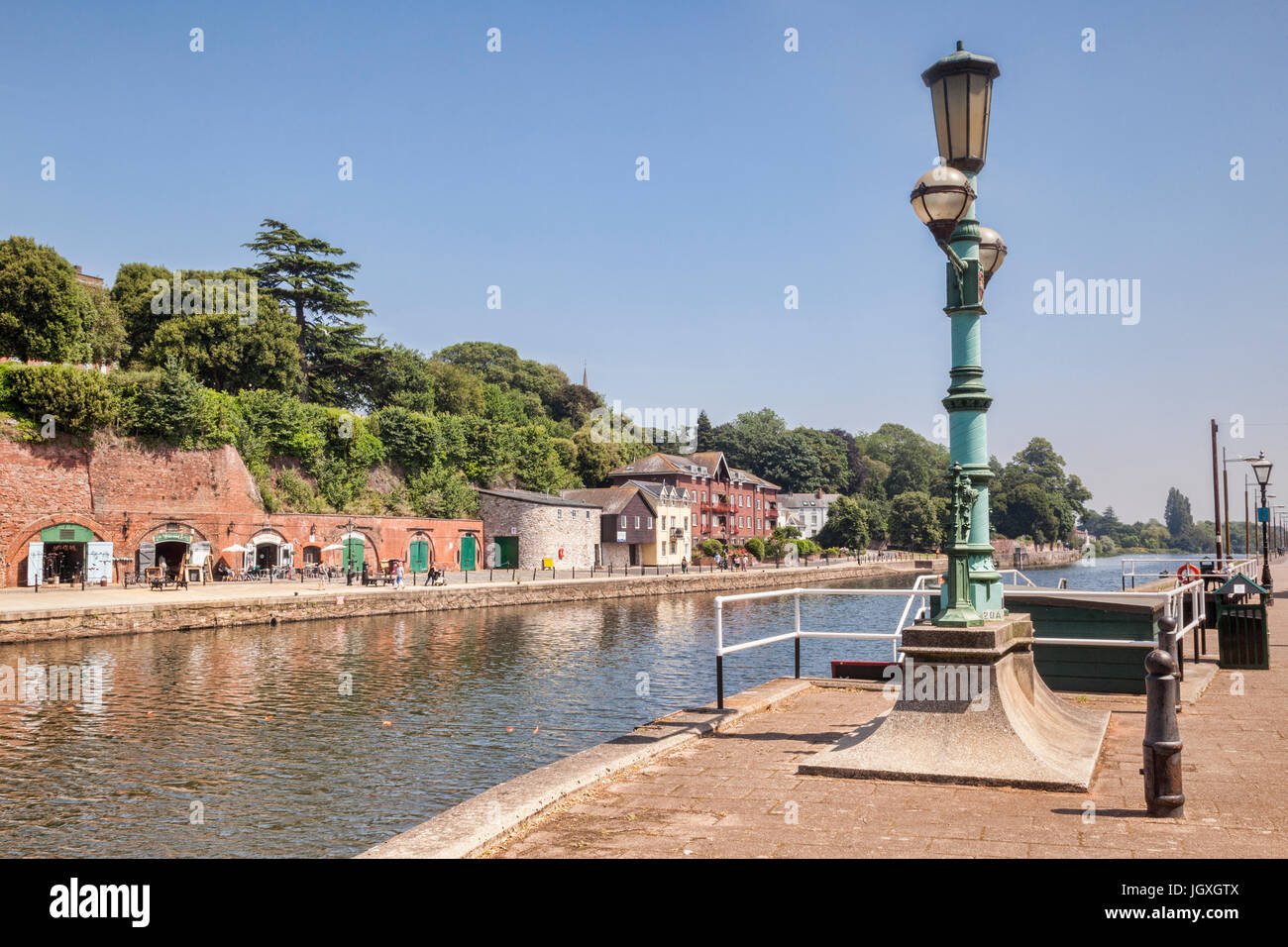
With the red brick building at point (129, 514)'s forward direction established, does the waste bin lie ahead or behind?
ahead

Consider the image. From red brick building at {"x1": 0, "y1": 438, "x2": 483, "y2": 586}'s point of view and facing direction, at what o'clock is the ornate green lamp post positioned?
The ornate green lamp post is roughly at 1 o'clock from the red brick building.

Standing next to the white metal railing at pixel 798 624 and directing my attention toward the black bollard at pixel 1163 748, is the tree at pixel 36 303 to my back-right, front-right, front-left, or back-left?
back-right

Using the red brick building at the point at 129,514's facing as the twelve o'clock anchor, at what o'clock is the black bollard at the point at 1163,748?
The black bollard is roughly at 1 o'clock from the red brick building.

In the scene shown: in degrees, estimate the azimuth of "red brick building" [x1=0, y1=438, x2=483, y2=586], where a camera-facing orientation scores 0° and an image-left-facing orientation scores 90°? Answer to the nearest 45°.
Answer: approximately 315°

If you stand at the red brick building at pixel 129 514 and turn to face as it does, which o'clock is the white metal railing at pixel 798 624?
The white metal railing is roughly at 1 o'clock from the red brick building.
